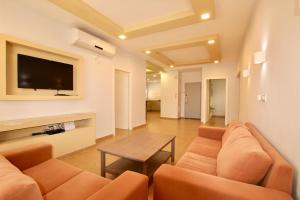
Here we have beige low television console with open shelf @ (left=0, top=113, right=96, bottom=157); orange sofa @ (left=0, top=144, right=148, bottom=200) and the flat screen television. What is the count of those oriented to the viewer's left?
0

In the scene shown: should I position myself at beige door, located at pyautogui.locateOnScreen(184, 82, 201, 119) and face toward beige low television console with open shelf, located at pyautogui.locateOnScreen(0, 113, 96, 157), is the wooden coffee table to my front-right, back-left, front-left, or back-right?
front-left

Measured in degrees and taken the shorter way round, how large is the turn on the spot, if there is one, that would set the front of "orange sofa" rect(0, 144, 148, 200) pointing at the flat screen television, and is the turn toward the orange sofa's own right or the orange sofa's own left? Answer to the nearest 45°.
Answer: approximately 45° to the orange sofa's own left

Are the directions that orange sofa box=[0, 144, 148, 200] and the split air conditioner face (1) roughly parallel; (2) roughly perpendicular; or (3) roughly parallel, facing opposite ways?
roughly perpendicular

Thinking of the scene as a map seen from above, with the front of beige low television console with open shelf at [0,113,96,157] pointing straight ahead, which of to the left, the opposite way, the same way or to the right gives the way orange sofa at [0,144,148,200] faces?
to the left

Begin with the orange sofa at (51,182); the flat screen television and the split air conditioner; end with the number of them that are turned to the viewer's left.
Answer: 0

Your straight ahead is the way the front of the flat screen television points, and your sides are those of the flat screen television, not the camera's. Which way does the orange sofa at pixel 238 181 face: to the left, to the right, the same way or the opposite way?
the opposite way

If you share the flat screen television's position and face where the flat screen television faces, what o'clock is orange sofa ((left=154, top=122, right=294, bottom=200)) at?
The orange sofa is roughly at 1 o'clock from the flat screen television.

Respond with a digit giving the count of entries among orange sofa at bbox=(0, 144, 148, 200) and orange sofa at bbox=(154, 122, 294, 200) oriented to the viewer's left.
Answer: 1

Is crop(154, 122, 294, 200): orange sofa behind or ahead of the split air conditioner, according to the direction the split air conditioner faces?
ahead

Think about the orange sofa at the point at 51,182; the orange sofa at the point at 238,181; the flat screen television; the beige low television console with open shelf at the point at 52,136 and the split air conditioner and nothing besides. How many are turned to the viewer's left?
1

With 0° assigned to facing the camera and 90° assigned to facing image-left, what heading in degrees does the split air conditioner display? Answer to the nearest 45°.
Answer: approximately 315°

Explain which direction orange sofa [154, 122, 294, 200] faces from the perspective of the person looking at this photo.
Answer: facing to the left of the viewer

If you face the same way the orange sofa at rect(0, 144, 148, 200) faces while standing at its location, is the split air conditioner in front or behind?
in front

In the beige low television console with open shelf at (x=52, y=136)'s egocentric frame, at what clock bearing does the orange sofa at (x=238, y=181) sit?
The orange sofa is roughly at 1 o'clock from the beige low television console with open shelf.

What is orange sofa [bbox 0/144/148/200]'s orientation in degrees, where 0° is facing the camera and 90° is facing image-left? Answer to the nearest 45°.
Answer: approximately 225°

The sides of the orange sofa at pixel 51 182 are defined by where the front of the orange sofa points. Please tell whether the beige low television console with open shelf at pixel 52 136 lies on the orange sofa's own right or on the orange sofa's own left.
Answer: on the orange sofa's own left

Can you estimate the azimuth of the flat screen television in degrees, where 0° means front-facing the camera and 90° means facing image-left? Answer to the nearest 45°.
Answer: approximately 315°
